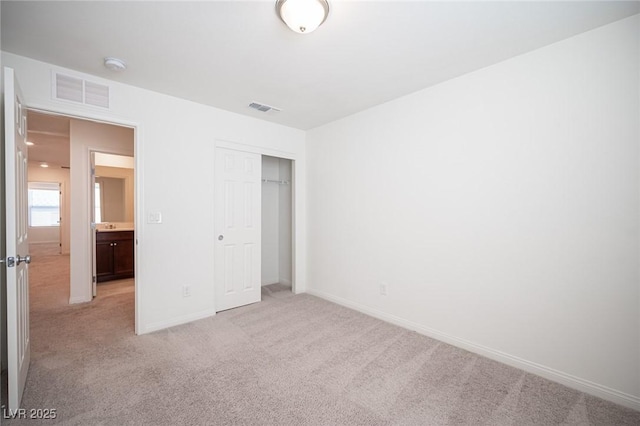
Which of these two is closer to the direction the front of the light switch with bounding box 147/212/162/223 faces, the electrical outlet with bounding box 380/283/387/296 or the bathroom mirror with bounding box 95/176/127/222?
the electrical outlet

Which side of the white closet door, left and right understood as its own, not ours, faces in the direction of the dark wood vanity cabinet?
back

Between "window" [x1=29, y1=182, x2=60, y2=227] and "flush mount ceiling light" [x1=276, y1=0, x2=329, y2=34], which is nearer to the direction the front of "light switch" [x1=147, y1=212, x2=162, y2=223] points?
the flush mount ceiling light

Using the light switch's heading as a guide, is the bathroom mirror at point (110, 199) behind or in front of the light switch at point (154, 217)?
behind

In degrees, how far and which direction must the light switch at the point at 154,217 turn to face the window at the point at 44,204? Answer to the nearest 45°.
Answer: approximately 180°

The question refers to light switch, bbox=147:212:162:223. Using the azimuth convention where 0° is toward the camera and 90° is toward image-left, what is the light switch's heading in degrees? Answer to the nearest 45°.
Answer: approximately 0°

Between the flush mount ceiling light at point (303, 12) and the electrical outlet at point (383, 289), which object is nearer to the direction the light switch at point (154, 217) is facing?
the flush mount ceiling light
